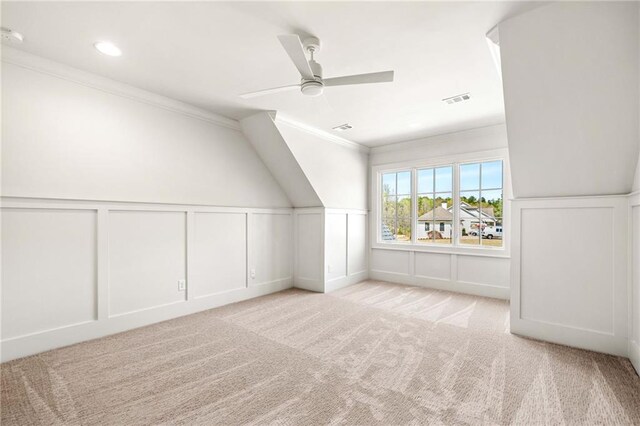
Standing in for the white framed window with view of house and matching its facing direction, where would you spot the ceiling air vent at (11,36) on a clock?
The ceiling air vent is roughly at 1 o'clock from the white framed window with view of house.

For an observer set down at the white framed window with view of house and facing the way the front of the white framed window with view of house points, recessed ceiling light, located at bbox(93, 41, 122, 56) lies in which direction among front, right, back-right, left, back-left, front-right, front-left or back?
front-right

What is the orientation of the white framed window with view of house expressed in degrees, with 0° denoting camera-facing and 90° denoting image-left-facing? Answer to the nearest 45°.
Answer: approximately 0°

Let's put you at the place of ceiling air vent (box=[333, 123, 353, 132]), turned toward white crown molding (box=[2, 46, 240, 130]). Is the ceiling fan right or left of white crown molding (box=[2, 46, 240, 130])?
left

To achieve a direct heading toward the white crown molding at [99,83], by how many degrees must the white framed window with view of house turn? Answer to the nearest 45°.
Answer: approximately 45° to its right

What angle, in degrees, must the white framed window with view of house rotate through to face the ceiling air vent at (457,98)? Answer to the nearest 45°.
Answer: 0° — it already faces it

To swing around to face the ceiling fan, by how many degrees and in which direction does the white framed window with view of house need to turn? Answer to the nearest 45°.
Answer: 0° — it already faces it

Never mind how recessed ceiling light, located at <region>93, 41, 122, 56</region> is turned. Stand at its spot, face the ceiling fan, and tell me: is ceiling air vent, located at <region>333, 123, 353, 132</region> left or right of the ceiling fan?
left
